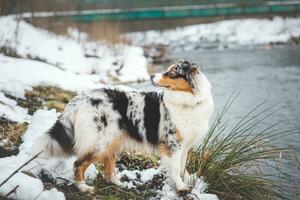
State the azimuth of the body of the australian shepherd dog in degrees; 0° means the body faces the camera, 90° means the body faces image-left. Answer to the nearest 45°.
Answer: approximately 270°
